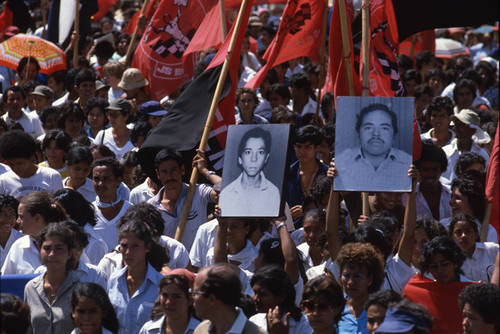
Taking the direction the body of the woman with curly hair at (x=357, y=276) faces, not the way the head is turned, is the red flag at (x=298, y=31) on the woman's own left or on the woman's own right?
on the woman's own right

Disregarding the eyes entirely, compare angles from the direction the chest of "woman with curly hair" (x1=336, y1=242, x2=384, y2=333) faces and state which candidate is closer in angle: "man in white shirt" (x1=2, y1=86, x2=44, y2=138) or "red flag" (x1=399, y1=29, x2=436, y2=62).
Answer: the man in white shirt

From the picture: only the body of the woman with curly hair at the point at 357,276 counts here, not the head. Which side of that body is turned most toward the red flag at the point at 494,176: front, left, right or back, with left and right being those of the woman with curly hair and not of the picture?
back

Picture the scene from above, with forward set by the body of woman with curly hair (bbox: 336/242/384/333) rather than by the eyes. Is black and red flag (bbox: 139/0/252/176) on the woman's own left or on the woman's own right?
on the woman's own right

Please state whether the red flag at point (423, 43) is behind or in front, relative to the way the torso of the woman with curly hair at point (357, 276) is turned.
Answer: behind

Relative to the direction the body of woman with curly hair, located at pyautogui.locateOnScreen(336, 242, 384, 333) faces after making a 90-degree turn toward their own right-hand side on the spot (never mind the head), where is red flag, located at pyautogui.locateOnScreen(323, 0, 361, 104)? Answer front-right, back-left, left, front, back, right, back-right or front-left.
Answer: front-right

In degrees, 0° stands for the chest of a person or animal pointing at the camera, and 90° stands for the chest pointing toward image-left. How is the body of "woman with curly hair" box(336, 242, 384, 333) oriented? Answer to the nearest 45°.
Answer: approximately 45°
